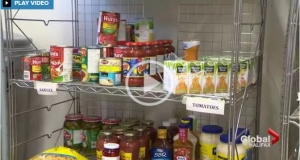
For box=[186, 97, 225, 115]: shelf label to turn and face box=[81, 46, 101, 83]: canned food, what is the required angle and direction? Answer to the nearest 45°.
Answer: approximately 90° to its right

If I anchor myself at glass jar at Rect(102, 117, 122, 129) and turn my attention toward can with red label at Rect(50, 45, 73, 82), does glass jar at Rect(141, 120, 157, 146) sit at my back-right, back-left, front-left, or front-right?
back-left

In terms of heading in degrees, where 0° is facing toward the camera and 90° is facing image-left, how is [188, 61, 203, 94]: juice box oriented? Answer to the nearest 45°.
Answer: approximately 0°

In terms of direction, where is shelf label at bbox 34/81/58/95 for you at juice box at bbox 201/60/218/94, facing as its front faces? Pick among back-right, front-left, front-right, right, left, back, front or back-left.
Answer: right

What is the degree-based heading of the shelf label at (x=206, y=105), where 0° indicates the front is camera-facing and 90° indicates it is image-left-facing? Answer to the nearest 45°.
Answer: approximately 0°
